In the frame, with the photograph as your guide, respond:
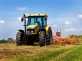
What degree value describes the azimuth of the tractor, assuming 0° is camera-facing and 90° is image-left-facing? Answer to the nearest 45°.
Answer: approximately 45°
